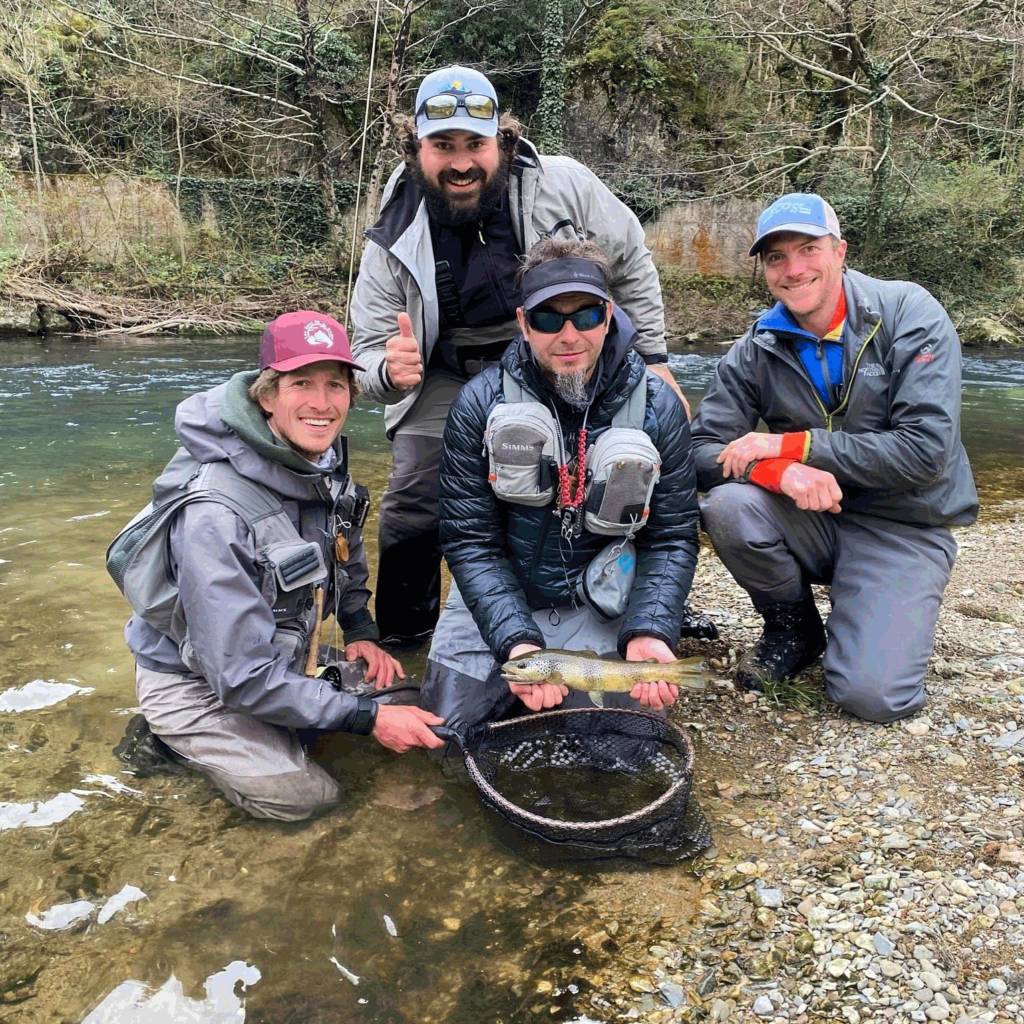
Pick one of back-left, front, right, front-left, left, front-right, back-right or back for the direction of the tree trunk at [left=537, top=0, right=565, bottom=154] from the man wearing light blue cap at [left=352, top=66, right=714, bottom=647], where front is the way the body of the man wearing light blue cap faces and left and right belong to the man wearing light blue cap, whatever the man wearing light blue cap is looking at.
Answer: back

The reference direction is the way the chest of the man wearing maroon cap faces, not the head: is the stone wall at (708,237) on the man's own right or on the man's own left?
on the man's own left

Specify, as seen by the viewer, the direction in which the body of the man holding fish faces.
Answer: toward the camera

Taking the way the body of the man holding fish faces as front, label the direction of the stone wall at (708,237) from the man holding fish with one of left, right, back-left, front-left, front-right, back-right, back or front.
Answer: back

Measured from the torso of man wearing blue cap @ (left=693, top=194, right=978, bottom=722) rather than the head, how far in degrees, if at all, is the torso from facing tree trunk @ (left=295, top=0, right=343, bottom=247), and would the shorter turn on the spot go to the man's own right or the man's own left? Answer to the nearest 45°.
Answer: approximately 90° to the man's own right

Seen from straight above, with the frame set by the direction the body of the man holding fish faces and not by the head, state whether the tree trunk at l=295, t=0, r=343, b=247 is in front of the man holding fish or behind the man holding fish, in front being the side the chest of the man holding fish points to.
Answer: behind

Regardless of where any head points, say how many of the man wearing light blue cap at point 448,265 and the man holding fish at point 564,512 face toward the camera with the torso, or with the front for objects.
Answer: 2

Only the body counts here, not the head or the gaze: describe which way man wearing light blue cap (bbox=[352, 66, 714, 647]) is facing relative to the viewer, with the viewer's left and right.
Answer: facing the viewer

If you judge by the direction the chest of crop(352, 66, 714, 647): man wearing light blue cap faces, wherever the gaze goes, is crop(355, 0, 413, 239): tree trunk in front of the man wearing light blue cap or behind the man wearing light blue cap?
behind

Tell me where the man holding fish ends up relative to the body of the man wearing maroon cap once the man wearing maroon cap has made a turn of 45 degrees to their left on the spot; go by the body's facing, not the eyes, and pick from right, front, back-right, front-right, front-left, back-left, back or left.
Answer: front

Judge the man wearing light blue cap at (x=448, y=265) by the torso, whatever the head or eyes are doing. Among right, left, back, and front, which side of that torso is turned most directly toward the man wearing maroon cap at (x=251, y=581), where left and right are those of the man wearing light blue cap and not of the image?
front

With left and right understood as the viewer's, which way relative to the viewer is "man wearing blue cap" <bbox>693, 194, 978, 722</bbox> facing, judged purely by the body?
facing the viewer and to the left of the viewer

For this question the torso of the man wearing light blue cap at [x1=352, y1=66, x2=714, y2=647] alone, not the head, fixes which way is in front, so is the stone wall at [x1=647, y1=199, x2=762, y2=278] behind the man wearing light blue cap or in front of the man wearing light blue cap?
behind
